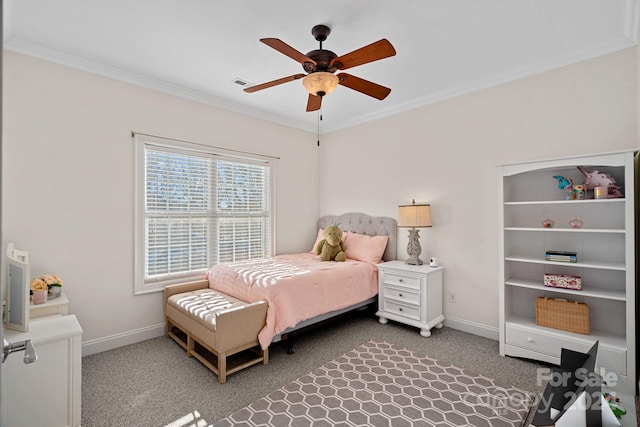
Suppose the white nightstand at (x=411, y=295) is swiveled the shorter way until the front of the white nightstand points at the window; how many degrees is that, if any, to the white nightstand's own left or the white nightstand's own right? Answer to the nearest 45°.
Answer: approximately 45° to the white nightstand's own right

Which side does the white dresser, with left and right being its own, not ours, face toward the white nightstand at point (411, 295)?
front

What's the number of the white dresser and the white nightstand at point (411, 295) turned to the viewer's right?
1

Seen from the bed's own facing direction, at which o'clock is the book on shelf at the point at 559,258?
The book on shelf is roughly at 8 o'clock from the bed.

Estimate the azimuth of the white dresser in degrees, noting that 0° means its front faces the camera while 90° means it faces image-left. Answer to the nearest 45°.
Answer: approximately 270°

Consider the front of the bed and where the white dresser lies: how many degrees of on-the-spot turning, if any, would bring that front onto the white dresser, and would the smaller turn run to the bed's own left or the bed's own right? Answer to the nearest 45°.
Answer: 0° — it already faces it

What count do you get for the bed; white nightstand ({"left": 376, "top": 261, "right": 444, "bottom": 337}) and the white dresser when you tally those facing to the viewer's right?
1

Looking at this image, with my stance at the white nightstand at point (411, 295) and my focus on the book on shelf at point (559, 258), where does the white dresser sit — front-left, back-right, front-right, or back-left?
back-right

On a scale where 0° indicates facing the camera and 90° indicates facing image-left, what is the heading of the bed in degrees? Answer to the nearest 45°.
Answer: approximately 45°

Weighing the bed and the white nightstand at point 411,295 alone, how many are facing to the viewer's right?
0

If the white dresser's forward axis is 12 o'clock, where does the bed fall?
The bed is roughly at 12 o'clock from the white dresser.
